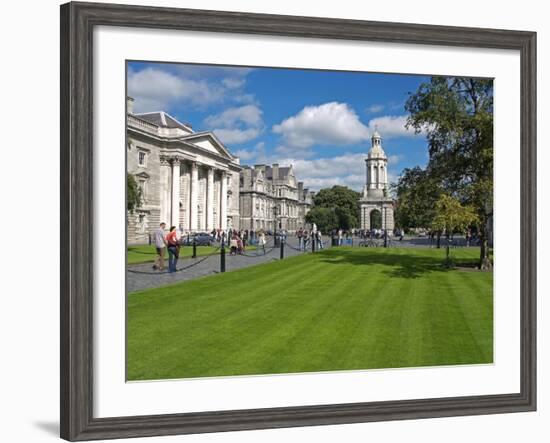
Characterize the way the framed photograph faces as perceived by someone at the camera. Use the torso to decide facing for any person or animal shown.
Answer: facing the viewer and to the right of the viewer
